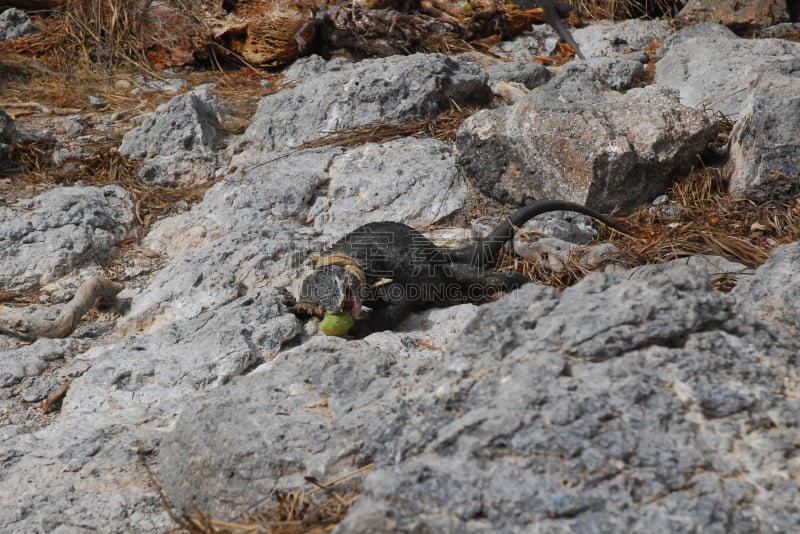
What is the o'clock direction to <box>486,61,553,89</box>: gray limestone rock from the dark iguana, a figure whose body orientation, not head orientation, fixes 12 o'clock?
The gray limestone rock is roughly at 5 o'clock from the dark iguana.

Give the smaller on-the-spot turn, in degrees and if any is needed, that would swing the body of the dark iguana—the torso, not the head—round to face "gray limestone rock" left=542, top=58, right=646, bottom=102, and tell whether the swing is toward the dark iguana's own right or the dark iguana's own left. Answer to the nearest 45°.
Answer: approximately 180°

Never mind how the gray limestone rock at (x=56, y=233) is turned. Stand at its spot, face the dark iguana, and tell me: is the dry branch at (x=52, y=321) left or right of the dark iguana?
right

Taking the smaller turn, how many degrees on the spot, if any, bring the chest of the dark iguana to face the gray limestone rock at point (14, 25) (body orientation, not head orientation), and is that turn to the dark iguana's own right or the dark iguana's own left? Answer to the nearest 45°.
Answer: approximately 90° to the dark iguana's own right

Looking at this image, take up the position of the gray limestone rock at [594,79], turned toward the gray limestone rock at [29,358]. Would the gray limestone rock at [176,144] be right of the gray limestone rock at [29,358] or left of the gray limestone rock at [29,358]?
right

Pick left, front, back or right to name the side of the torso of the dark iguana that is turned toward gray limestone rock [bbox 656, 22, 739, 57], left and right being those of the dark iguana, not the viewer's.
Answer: back

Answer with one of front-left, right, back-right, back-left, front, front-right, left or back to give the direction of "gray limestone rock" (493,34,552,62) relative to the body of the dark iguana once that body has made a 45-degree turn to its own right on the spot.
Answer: right

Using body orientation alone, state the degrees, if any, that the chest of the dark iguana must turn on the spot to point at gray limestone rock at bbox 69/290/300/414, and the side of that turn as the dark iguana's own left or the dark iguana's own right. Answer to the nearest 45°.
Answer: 0° — it already faces it

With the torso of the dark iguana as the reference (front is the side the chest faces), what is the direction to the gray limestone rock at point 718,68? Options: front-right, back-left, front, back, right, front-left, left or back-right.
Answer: back

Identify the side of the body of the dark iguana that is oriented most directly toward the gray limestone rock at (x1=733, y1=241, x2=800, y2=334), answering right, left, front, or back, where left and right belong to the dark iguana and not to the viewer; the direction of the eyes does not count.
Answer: back

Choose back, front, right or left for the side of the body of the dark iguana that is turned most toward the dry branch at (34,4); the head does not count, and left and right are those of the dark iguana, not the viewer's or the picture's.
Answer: right
